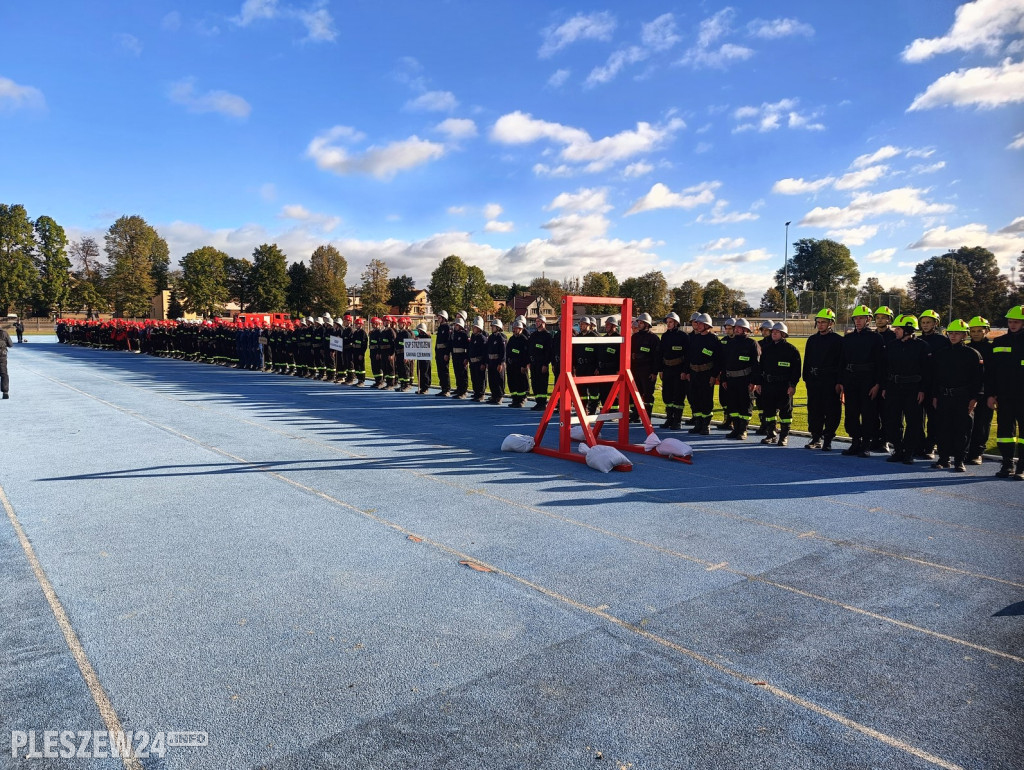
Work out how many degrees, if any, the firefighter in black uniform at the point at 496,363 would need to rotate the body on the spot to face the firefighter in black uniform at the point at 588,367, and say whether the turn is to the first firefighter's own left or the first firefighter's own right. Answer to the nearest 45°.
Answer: approximately 90° to the first firefighter's own left

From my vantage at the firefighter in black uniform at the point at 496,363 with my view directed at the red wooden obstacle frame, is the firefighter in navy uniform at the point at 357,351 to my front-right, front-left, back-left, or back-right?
back-right

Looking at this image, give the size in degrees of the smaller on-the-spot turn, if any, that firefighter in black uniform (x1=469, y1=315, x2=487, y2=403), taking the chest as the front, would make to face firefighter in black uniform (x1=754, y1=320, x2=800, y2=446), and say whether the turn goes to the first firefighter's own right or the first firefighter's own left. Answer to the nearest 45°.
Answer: approximately 90° to the first firefighter's own left

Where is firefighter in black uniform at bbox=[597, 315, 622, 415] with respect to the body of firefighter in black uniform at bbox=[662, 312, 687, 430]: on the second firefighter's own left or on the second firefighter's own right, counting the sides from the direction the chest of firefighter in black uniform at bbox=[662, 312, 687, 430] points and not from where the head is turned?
on the second firefighter's own right

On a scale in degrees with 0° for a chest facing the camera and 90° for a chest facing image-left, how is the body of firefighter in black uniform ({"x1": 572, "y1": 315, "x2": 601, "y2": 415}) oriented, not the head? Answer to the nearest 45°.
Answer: approximately 45°

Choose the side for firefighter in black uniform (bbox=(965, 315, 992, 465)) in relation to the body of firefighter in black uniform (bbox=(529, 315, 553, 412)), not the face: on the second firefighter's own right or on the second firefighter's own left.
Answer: on the second firefighter's own left
